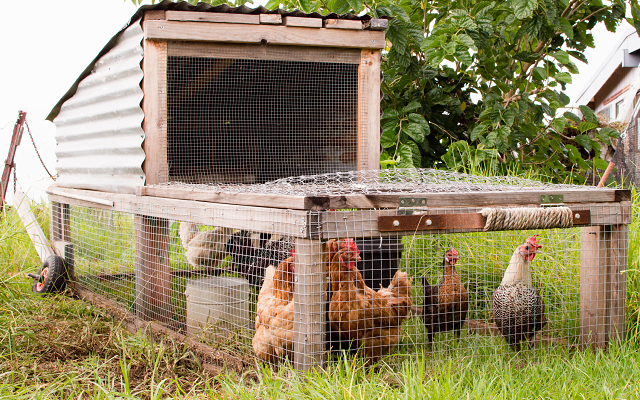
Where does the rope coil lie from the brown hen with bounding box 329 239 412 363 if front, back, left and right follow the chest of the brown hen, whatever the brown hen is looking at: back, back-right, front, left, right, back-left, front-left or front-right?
back-left

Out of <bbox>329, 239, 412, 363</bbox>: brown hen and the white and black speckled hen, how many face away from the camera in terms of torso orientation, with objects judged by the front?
0

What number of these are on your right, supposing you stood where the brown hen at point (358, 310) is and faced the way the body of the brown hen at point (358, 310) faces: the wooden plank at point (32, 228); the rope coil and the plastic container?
2

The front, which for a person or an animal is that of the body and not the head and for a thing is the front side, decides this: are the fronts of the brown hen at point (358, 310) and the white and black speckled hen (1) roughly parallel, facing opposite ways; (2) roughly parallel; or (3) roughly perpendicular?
roughly perpendicular

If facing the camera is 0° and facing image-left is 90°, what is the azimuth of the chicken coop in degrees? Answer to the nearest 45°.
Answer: approximately 315°

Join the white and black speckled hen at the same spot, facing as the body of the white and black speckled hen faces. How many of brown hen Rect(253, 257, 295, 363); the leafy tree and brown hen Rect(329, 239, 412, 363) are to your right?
2

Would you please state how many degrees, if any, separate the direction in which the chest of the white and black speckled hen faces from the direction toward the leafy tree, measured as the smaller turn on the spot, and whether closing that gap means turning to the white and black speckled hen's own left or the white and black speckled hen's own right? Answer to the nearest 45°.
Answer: approximately 135° to the white and black speckled hen's own left

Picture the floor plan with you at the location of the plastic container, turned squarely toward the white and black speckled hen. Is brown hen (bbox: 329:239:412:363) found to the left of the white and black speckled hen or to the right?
right

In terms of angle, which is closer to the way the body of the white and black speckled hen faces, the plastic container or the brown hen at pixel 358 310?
the brown hen

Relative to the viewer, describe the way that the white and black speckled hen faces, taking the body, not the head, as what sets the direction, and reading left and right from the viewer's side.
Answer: facing the viewer and to the right of the viewer

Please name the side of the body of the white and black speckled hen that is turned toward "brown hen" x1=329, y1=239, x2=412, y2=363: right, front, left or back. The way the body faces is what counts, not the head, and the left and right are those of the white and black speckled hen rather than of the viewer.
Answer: right

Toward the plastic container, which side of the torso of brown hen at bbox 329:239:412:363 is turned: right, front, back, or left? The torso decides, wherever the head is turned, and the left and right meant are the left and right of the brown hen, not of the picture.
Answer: right

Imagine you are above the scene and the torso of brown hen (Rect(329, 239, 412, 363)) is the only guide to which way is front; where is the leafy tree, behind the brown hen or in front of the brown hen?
behind

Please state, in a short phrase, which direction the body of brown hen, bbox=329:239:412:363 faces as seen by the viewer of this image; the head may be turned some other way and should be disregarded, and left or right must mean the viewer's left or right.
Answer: facing the viewer and to the left of the viewer
